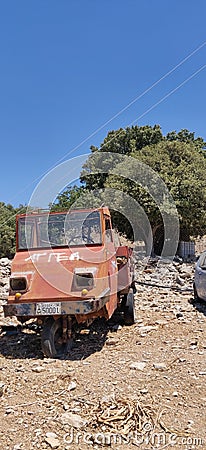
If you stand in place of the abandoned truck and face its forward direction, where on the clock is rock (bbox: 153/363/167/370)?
The rock is roughly at 10 o'clock from the abandoned truck.

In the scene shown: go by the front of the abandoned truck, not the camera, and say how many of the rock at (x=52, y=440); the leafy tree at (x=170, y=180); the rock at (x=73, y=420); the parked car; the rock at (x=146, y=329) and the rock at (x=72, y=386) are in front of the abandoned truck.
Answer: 3

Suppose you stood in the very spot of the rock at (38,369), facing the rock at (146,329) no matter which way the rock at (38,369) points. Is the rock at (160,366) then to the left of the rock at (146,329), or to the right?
right

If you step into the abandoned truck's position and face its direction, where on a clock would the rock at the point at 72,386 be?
The rock is roughly at 12 o'clock from the abandoned truck.

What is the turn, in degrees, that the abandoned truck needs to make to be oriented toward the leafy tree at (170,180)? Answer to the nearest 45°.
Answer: approximately 180°

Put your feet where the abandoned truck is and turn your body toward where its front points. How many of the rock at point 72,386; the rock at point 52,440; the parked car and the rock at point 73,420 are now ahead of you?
3

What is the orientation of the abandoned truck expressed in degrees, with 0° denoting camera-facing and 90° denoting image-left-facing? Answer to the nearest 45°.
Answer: approximately 0°

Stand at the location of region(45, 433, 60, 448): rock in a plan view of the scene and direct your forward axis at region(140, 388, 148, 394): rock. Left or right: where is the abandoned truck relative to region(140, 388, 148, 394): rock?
left

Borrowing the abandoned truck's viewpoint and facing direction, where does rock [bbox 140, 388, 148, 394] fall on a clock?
The rock is roughly at 11 o'clock from the abandoned truck.

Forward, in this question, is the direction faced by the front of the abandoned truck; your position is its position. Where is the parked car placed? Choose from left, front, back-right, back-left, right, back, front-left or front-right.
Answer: back-left

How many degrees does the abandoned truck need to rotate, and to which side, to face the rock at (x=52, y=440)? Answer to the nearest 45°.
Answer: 0° — it already faces it

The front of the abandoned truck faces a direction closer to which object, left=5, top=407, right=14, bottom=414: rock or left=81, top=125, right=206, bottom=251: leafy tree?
the rock
